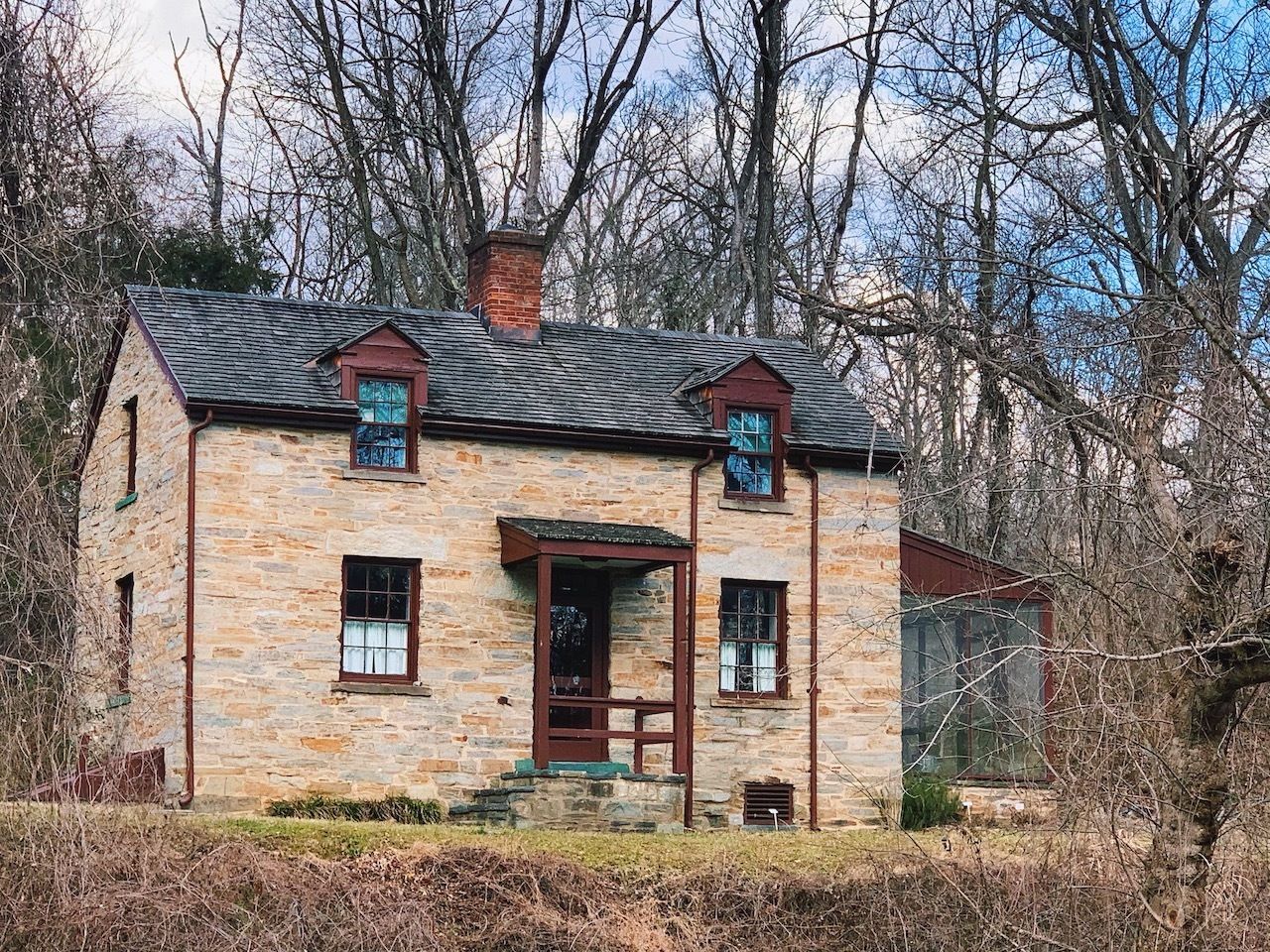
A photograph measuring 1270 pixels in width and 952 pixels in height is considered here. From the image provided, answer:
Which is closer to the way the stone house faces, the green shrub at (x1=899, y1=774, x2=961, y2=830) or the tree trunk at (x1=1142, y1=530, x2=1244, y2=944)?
the tree trunk

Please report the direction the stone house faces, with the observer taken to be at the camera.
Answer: facing the viewer

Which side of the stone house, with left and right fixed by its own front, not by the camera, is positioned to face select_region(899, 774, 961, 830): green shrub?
left

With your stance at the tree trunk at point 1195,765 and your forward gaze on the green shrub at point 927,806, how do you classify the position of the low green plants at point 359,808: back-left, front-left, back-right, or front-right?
front-left

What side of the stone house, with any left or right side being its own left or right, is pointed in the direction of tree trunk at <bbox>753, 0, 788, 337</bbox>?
back

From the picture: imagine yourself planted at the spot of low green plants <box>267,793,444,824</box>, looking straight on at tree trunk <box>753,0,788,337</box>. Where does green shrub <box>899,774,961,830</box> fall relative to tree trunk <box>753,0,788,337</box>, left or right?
right

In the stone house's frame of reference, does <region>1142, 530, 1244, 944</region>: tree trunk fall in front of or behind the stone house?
in front
